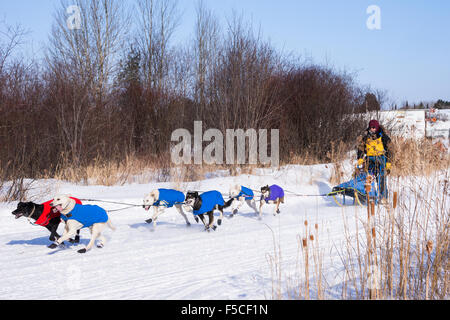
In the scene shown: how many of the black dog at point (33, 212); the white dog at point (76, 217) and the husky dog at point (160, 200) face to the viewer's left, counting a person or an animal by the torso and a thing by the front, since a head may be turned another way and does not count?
3

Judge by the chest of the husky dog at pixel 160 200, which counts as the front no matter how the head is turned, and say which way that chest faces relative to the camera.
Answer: to the viewer's left

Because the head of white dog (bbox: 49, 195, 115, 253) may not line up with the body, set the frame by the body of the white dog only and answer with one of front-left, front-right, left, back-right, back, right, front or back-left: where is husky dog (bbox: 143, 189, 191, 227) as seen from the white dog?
back-right

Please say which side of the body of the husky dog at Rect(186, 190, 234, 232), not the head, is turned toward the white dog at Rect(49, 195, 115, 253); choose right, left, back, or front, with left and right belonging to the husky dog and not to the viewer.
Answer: front

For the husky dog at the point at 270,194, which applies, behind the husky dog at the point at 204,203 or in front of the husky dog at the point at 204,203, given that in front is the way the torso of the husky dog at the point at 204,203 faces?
behind

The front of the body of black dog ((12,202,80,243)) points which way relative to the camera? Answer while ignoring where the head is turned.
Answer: to the viewer's left

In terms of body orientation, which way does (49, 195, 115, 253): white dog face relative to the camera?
to the viewer's left

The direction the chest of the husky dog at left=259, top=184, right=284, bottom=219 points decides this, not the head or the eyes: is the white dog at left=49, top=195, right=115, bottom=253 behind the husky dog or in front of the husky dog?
in front

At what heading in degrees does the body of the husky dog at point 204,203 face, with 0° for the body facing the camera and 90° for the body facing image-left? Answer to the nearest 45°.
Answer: approximately 45°

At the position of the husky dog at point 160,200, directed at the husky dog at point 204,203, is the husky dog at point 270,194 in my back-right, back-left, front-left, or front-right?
front-left

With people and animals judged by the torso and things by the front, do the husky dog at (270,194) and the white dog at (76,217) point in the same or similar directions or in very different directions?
same or similar directions

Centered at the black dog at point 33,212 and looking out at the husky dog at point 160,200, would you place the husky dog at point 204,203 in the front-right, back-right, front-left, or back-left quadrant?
front-right
